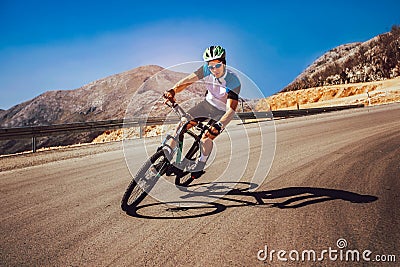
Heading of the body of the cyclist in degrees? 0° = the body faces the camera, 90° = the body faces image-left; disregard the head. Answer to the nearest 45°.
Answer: approximately 45°

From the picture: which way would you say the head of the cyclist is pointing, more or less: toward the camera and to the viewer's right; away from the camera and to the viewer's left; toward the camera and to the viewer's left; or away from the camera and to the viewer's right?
toward the camera and to the viewer's left
